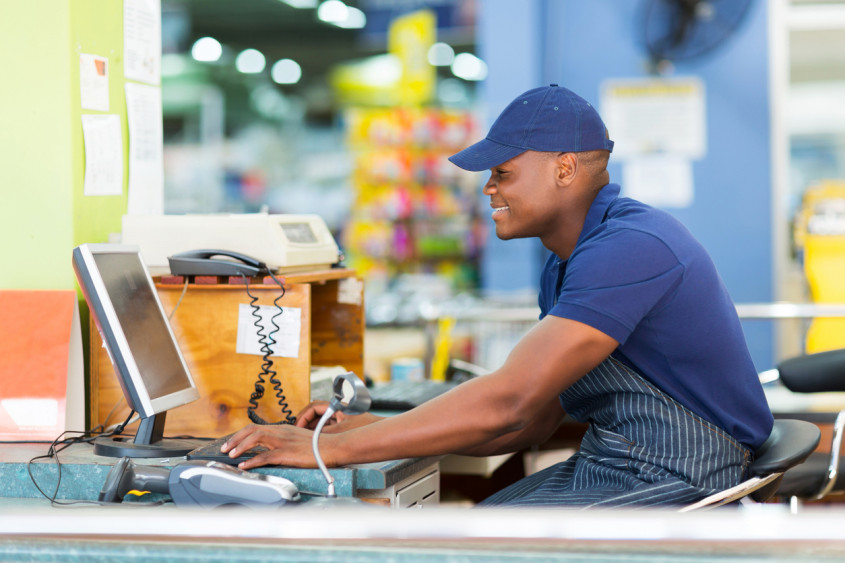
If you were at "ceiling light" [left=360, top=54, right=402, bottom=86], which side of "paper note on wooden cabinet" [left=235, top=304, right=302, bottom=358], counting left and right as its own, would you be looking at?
back

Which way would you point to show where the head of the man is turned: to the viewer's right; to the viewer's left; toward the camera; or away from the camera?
to the viewer's left

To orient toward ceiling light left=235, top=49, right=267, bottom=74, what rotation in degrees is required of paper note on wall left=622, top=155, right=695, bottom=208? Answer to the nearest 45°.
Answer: approximately 135° to its right

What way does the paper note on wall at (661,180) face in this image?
toward the camera

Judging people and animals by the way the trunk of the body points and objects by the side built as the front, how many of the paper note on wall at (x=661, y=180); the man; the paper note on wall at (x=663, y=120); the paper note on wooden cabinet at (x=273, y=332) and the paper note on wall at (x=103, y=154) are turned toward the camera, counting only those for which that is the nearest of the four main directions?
4

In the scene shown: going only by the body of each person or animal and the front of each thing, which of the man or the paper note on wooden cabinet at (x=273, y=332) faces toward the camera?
the paper note on wooden cabinet

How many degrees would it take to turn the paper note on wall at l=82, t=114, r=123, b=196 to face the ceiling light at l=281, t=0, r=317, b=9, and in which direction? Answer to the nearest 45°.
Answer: approximately 180°

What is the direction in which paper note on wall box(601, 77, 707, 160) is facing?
toward the camera

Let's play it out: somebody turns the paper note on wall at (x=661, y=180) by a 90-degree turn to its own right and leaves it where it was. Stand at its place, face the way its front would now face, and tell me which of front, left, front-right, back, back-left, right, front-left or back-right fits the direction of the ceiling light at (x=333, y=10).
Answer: front-right

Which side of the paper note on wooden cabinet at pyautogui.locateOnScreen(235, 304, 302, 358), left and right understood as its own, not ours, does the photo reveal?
front

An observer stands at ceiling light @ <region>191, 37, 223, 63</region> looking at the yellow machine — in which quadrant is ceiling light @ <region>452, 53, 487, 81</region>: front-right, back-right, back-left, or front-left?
front-left

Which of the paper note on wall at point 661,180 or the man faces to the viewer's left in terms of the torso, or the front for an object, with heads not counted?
the man

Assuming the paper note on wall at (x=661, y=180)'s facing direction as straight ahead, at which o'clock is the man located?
The man is roughly at 12 o'clock from the paper note on wall.

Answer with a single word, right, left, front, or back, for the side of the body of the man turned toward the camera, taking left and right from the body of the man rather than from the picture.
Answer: left
